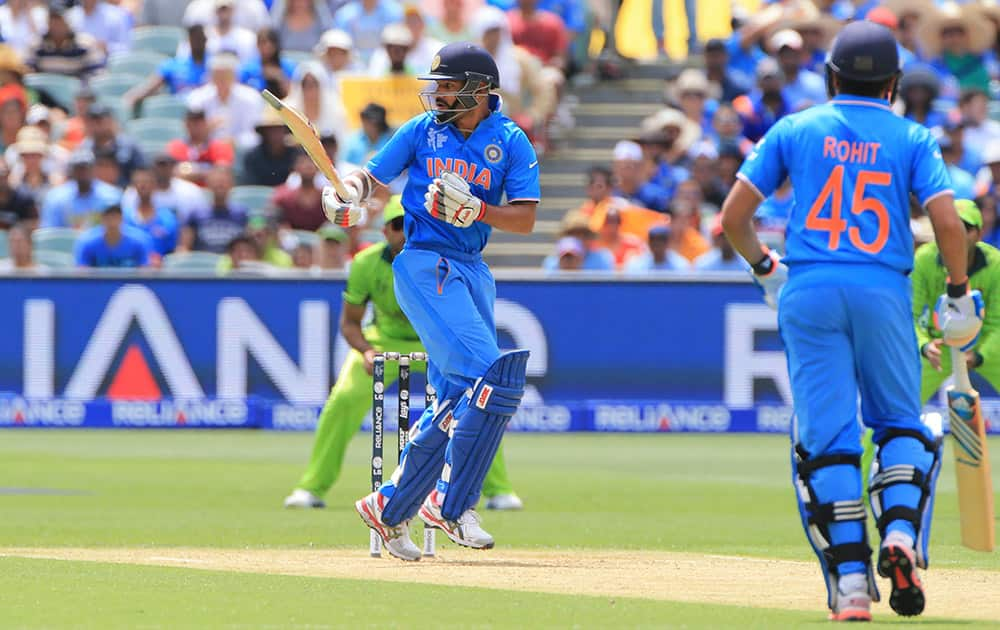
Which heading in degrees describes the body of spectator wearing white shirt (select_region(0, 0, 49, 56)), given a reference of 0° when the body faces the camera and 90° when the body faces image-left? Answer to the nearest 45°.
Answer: approximately 0°

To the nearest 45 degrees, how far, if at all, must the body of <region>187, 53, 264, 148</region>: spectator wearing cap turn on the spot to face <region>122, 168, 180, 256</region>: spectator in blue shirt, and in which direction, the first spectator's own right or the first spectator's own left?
approximately 45° to the first spectator's own right

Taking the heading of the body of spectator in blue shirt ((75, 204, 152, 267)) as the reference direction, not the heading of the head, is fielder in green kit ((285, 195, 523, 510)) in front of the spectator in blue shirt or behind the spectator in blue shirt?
in front

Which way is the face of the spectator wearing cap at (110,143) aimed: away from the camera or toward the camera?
toward the camera

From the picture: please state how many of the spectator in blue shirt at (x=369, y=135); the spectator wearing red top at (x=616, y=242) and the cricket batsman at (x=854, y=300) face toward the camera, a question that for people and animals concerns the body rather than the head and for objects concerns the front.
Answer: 2

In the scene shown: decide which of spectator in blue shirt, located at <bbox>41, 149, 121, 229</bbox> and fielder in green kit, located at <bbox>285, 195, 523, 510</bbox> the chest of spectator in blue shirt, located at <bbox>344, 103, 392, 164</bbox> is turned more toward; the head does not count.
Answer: the fielder in green kit

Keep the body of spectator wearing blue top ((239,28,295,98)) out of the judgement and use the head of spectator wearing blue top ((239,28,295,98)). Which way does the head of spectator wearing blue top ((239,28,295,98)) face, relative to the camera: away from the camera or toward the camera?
toward the camera

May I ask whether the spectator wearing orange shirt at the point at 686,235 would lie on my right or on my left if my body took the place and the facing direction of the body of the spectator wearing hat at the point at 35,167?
on my left

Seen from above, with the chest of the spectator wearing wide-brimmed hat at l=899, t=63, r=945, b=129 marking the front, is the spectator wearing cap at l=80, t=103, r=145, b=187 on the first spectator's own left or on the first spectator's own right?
on the first spectator's own right

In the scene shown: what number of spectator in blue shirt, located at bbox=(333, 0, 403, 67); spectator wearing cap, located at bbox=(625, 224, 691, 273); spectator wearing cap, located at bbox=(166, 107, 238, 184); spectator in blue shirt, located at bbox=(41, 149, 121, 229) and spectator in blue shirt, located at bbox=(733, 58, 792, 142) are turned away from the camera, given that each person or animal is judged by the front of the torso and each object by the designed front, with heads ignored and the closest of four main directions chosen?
0

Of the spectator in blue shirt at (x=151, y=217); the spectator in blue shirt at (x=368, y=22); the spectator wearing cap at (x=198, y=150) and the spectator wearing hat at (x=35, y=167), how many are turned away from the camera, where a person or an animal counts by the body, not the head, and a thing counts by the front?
0

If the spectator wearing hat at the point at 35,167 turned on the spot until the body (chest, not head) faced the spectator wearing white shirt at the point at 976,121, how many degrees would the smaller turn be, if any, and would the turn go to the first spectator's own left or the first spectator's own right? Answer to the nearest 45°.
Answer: approximately 90° to the first spectator's own left

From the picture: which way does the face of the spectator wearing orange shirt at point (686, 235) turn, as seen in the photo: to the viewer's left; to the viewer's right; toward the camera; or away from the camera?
toward the camera

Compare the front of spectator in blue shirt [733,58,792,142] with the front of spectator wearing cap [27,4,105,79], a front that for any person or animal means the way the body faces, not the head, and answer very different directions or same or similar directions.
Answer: same or similar directions

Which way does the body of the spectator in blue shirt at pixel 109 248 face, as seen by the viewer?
toward the camera

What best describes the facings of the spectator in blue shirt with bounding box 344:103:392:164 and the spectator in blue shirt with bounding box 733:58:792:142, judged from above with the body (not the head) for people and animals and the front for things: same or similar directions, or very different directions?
same or similar directions

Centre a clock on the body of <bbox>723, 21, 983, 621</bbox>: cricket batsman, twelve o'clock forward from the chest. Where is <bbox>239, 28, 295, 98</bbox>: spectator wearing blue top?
The spectator wearing blue top is roughly at 11 o'clock from the cricket batsman.

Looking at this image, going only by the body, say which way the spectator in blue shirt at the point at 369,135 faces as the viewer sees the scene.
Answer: toward the camera

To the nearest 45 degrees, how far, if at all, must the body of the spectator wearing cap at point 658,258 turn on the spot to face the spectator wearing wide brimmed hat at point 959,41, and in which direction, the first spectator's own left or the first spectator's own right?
approximately 135° to the first spectator's own left

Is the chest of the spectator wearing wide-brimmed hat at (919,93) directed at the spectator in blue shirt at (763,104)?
no

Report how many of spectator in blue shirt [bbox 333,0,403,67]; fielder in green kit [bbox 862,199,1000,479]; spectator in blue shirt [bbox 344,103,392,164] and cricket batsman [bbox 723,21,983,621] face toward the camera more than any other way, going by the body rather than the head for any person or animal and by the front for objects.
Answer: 3
